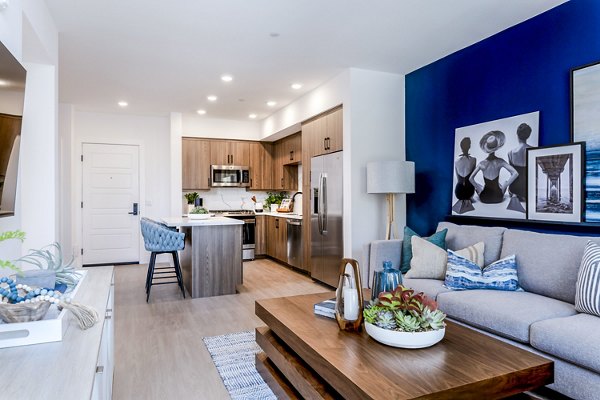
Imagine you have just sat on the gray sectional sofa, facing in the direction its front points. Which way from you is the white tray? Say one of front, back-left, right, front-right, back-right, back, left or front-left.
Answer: front

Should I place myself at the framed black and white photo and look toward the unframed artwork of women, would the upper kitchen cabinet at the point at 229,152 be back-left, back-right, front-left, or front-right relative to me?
front-left

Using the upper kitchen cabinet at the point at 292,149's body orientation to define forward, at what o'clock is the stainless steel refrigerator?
The stainless steel refrigerator is roughly at 10 o'clock from the upper kitchen cabinet.

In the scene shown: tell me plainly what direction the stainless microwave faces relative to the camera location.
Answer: facing the viewer

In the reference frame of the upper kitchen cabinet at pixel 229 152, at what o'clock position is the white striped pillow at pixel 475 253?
The white striped pillow is roughly at 11 o'clock from the upper kitchen cabinet.

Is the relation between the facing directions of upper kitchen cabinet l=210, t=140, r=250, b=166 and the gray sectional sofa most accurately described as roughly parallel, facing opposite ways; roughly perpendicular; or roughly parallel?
roughly perpendicular

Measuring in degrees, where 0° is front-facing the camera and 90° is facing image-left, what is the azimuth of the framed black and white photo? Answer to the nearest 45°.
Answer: approximately 45°

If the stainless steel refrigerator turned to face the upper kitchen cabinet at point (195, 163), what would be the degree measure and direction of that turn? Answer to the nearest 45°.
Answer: approximately 90° to its right

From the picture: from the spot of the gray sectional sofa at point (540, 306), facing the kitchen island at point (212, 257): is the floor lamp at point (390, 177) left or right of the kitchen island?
right

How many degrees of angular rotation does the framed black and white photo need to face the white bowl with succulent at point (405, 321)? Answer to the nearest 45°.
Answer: approximately 45° to its left

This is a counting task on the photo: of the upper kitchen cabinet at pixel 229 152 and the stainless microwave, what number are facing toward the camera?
2

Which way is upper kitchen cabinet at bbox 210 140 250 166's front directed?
toward the camera

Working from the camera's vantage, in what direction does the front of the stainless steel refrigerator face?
facing the viewer and to the left of the viewer
